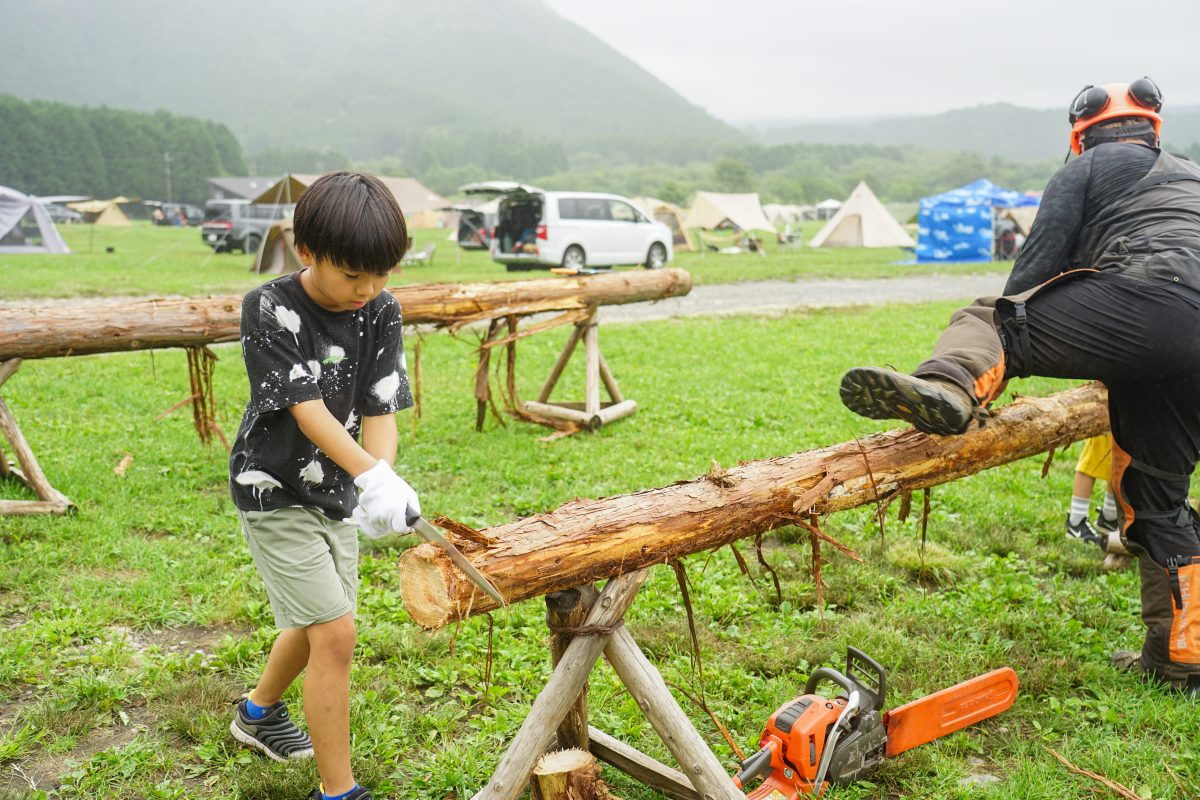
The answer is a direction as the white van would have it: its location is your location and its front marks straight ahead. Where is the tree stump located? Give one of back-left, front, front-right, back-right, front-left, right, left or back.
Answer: back-right

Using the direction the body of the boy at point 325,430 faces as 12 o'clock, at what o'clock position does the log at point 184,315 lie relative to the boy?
The log is roughly at 7 o'clock from the boy.

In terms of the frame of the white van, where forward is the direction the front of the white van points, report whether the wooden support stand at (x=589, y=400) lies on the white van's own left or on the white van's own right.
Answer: on the white van's own right

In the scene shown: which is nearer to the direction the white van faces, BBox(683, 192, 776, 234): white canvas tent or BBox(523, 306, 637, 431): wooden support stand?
the white canvas tent

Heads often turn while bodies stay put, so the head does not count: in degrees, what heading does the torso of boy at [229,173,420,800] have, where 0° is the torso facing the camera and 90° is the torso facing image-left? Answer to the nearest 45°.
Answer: approximately 315°

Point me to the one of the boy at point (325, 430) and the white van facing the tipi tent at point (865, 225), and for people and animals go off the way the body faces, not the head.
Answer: the white van

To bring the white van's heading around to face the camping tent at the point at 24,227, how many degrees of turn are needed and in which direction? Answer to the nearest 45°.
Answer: approximately 135° to its left

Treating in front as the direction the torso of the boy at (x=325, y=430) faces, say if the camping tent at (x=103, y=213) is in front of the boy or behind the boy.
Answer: behind

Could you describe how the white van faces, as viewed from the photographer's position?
facing away from the viewer and to the right of the viewer

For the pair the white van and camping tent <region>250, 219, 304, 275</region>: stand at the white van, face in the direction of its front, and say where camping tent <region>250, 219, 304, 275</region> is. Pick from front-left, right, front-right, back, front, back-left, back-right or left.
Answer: back-left

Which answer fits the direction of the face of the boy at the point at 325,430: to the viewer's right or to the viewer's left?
to the viewer's right
